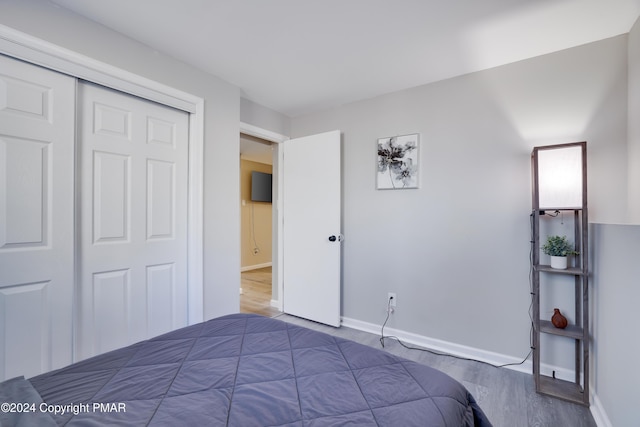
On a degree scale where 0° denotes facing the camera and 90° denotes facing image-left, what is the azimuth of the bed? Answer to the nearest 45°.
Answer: approximately 225°

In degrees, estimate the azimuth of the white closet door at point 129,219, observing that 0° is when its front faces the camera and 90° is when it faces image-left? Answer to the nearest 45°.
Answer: approximately 315°

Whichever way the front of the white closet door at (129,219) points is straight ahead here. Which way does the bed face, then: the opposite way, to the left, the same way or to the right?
to the left

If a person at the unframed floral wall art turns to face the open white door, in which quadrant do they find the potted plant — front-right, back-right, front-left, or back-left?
back-left

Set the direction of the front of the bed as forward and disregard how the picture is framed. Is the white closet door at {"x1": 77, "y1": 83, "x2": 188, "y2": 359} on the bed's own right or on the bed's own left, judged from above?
on the bed's own left

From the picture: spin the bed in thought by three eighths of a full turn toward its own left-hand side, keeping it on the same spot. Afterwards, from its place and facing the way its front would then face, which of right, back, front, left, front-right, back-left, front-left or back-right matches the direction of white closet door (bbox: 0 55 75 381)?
front-right

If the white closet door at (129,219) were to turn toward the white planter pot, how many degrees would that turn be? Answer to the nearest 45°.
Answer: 0° — it already faces it

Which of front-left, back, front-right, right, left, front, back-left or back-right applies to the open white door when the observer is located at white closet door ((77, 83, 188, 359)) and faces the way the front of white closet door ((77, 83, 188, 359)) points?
front-left

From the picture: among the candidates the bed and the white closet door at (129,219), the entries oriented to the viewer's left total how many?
0

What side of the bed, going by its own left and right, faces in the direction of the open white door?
front

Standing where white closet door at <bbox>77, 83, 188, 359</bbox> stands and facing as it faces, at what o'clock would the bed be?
The bed is roughly at 1 o'clock from the white closet door.
